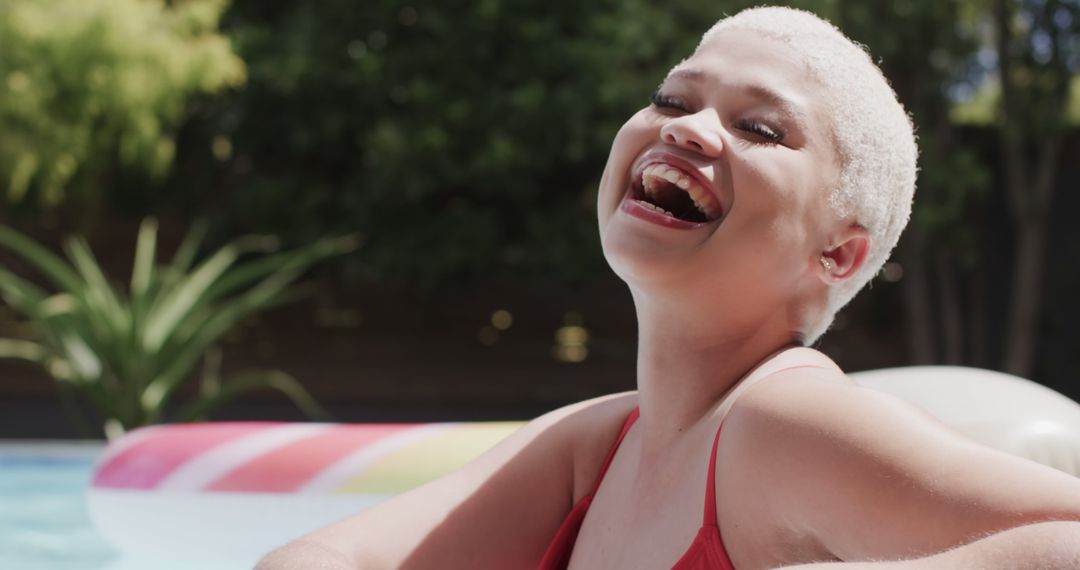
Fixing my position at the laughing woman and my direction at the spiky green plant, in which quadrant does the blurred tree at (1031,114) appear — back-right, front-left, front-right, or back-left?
front-right

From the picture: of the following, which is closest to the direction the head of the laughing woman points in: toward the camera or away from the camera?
toward the camera

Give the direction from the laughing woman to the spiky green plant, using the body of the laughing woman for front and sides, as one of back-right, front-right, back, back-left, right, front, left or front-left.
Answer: right

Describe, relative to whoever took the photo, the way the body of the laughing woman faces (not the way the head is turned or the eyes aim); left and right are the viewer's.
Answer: facing the viewer and to the left of the viewer

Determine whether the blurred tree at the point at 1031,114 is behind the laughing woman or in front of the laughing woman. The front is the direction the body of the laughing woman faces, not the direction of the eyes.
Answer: behind
